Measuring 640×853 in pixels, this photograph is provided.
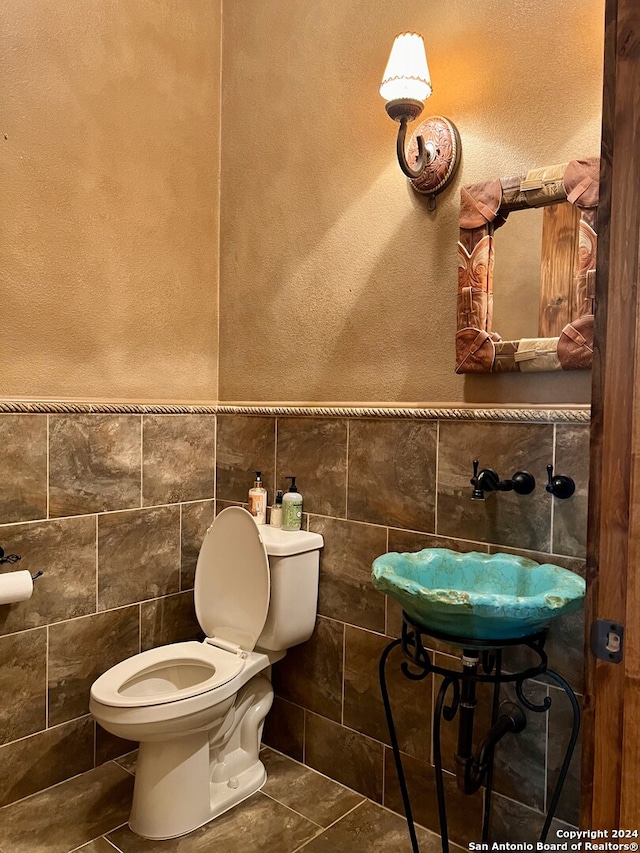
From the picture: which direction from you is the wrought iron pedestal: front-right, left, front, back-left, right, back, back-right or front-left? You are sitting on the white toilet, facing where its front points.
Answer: left

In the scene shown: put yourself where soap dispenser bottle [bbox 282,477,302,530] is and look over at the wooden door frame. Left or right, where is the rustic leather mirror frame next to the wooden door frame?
left

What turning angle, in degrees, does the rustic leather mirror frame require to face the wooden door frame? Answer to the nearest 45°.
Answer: approximately 45° to its left

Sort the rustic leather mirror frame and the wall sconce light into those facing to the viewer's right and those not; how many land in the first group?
0

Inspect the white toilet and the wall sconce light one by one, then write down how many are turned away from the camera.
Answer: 0

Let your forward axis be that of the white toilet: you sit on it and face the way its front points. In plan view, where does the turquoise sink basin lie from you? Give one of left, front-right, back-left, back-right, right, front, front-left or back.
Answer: left

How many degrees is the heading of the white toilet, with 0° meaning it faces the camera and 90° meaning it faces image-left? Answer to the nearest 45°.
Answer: approximately 45°

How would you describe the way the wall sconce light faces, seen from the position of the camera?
facing the viewer and to the left of the viewer
